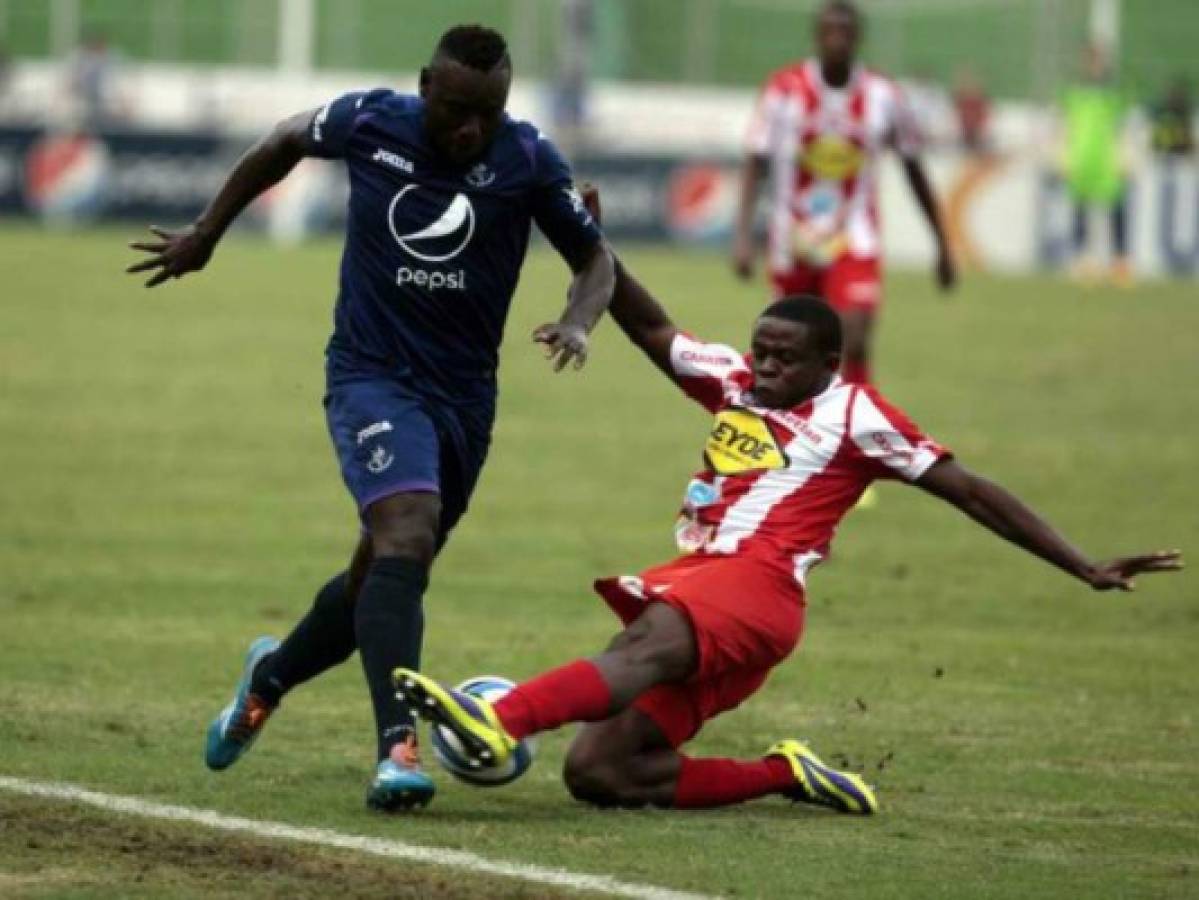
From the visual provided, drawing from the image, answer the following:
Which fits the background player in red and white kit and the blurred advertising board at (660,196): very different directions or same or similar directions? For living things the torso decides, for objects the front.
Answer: same or similar directions

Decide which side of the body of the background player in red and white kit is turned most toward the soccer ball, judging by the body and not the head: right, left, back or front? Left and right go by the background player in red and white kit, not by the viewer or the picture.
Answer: front

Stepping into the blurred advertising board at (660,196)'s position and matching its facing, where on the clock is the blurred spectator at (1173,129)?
The blurred spectator is roughly at 9 o'clock from the blurred advertising board.

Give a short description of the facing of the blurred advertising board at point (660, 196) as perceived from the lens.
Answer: facing the viewer

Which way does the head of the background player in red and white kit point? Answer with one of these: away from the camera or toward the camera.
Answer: toward the camera

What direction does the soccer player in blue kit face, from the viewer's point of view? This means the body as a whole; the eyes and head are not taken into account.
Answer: toward the camera

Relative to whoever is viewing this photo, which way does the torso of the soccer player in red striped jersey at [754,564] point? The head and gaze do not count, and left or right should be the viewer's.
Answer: facing the viewer and to the left of the viewer

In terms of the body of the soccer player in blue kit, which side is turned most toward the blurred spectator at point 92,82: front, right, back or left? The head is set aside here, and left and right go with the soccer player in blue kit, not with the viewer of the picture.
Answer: back
